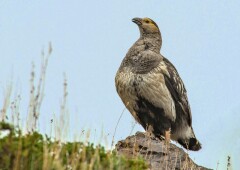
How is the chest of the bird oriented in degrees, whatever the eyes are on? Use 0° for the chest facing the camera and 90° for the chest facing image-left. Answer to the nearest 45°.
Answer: approximately 45°
